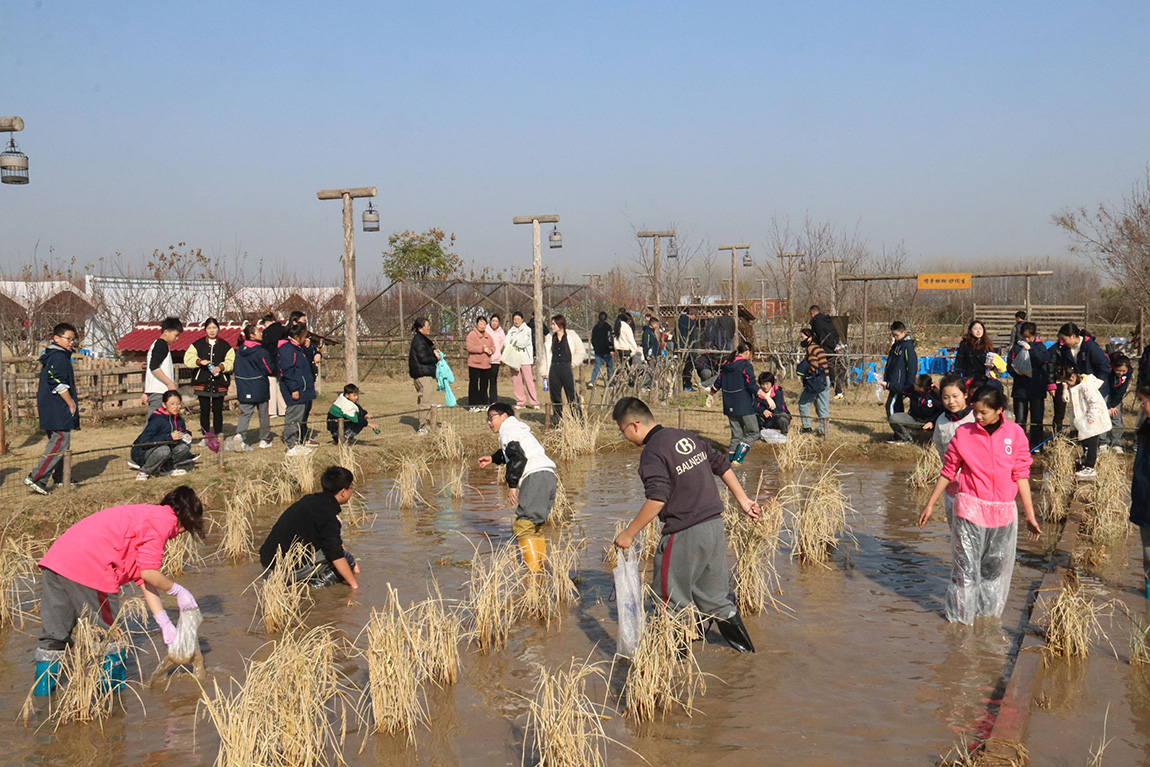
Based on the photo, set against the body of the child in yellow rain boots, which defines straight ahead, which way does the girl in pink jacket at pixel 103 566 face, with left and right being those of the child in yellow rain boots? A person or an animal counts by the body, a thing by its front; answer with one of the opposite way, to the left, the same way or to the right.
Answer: the opposite way

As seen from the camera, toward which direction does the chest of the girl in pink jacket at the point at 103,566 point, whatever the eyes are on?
to the viewer's right

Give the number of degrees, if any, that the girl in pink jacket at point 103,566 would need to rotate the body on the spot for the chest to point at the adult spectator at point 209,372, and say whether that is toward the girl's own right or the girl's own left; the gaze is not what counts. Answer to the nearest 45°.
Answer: approximately 90° to the girl's own left

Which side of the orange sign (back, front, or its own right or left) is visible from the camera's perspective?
front

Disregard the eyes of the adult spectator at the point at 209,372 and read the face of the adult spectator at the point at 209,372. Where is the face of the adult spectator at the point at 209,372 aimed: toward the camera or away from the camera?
toward the camera

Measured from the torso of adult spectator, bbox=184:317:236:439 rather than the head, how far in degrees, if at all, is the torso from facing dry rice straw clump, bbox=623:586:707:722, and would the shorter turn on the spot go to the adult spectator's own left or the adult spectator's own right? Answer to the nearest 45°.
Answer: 0° — they already face it

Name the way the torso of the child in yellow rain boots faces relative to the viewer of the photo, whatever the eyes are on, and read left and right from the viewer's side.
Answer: facing to the left of the viewer

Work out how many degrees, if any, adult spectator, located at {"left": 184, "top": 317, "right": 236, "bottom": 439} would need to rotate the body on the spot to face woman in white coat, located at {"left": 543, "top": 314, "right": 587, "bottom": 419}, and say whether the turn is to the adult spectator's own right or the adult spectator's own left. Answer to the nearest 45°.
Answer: approximately 90° to the adult spectator's own left

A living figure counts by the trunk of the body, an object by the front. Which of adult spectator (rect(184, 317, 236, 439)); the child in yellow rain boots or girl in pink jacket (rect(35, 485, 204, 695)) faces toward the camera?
the adult spectator

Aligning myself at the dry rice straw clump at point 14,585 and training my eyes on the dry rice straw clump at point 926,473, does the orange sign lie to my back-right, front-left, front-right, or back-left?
front-left

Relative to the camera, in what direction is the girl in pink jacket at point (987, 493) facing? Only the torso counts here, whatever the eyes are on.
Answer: toward the camera

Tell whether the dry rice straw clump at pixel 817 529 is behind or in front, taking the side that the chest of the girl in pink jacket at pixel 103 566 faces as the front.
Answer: in front

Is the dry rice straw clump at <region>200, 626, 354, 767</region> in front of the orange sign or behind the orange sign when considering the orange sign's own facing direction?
in front

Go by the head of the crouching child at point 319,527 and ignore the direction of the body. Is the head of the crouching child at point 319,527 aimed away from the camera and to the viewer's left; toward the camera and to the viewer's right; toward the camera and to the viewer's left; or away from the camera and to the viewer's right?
away from the camera and to the viewer's right

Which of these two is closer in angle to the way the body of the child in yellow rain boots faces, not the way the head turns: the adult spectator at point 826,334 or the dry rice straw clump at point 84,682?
the dry rice straw clump

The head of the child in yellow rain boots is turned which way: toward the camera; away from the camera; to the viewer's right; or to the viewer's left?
to the viewer's left
